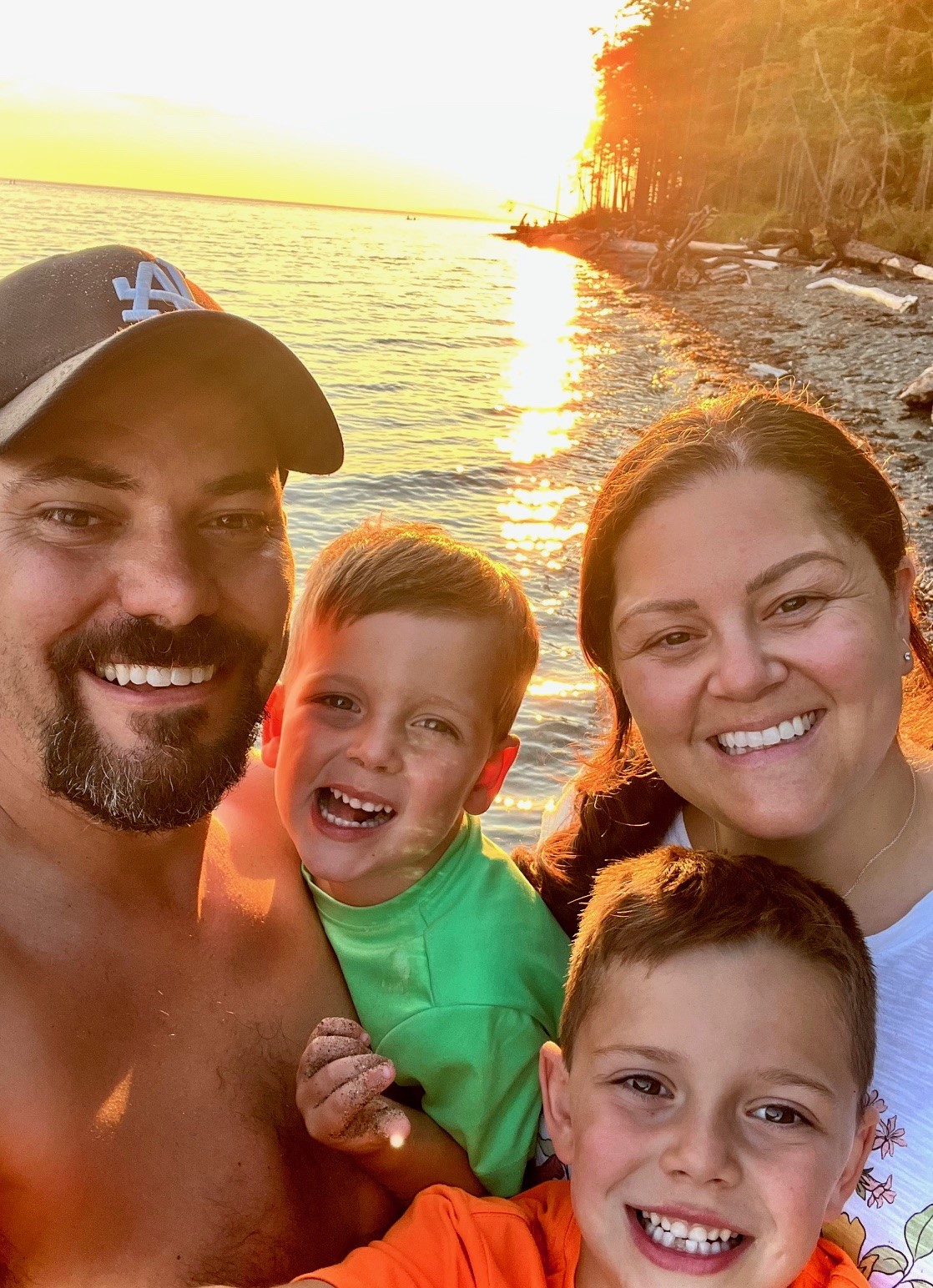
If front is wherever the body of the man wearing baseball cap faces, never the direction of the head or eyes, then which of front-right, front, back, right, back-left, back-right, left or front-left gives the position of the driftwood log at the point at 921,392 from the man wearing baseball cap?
back-left

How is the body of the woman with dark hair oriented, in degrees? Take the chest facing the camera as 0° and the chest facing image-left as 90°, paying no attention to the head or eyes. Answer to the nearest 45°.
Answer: approximately 0°

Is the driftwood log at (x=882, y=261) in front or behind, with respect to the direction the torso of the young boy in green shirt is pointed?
behind

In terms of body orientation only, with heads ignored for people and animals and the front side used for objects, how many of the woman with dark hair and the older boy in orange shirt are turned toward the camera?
2

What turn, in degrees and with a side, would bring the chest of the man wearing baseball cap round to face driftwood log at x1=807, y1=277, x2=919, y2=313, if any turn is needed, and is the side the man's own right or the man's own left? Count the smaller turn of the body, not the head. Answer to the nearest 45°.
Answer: approximately 135° to the man's own left

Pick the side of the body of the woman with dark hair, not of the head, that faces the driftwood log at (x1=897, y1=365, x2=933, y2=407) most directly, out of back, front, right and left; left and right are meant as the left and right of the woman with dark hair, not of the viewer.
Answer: back
